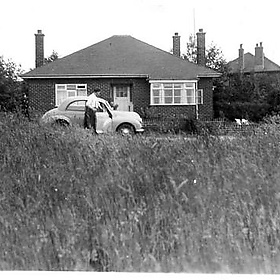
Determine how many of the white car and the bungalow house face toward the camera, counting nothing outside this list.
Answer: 1

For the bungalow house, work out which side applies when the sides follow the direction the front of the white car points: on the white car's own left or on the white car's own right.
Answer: on the white car's own left

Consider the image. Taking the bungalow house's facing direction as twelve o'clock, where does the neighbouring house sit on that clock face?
The neighbouring house is roughly at 8 o'clock from the bungalow house.

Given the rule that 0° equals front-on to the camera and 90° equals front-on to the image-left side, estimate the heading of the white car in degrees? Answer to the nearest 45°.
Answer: approximately 270°

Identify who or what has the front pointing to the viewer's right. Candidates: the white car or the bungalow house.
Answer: the white car

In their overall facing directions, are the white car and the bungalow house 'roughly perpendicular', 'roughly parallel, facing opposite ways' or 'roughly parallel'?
roughly perpendicular

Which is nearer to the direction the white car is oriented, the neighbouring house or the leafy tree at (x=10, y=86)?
the neighbouring house

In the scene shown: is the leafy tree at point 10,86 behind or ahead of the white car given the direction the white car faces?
behind

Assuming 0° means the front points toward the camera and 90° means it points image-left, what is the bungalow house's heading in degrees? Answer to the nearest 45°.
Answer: approximately 0°

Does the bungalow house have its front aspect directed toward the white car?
yes

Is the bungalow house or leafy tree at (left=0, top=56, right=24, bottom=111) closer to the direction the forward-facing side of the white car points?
the bungalow house

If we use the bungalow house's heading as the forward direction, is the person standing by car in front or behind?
in front

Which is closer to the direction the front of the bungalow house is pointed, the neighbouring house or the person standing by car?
the person standing by car
